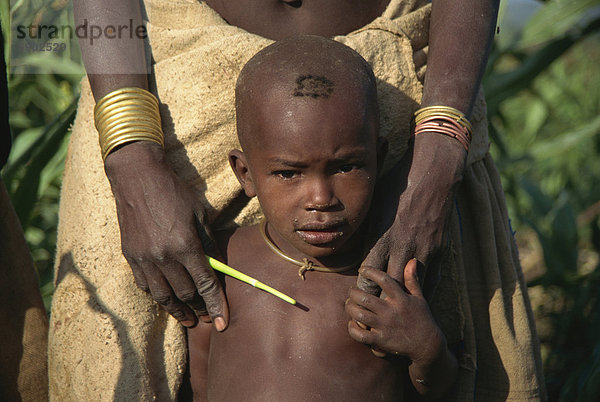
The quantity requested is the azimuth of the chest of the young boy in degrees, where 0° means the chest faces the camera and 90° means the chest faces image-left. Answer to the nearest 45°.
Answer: approximately 0°
